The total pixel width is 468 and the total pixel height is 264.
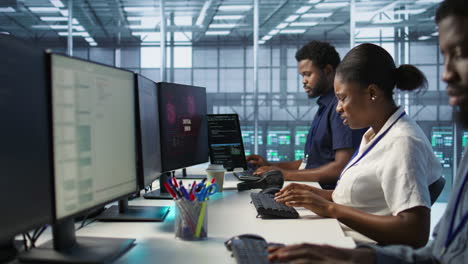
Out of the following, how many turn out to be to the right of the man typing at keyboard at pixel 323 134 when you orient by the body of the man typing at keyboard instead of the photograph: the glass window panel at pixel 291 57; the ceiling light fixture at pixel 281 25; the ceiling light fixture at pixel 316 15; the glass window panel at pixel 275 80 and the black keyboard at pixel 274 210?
4

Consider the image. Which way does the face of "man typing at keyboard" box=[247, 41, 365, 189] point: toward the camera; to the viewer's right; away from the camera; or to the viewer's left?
to the viewer's left

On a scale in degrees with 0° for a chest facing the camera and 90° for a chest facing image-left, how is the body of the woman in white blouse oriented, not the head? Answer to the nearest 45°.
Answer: approximately 90°

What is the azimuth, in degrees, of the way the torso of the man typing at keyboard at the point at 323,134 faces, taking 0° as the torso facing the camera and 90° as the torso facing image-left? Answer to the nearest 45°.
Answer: approximately 90°

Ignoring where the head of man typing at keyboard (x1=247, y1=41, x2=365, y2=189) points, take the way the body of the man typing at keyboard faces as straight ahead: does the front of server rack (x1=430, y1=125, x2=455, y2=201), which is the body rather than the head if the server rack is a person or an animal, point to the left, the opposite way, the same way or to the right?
to the left

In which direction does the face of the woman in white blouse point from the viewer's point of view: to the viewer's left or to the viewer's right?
to the viewer's left

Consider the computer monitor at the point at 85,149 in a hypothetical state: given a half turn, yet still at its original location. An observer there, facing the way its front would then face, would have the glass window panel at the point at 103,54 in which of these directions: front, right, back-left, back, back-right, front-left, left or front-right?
front-right

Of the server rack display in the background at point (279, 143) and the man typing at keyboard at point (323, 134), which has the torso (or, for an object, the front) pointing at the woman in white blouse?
the server rack display in the background
